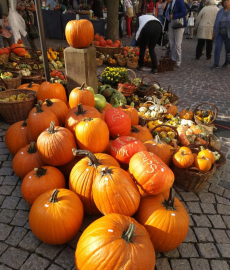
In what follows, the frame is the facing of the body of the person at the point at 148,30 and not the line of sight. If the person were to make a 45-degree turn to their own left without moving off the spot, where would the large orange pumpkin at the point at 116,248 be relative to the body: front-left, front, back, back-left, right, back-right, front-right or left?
left

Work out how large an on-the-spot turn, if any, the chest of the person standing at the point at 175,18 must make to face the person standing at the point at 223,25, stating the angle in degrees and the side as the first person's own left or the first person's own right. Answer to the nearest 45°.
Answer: approximately 135° to the first person's own left

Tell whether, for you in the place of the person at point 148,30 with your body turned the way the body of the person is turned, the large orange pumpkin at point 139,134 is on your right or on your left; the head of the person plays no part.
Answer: on your left

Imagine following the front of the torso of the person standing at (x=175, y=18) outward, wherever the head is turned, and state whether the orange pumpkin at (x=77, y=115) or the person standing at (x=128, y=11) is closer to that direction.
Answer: the orange pumpkin

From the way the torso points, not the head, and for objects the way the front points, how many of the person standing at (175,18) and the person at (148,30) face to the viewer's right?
0

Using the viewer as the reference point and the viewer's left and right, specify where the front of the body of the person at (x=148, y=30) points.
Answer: facing away from the viewer and to the left of the viewer

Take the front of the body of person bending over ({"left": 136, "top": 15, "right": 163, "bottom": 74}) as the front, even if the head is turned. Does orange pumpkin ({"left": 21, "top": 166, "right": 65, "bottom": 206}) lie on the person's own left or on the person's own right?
on the person's own left

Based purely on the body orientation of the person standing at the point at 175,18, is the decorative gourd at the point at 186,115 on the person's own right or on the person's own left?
on the person's own left

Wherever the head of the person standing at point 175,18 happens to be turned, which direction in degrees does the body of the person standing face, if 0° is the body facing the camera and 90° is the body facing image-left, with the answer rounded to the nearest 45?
approximately 45°

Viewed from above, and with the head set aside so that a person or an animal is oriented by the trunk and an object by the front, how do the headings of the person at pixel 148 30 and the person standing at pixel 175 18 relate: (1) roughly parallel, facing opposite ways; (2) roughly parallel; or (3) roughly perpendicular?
roughly perpendicular

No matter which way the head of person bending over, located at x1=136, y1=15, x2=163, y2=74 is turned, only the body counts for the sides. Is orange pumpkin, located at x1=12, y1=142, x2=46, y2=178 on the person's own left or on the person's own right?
on the person's own left
